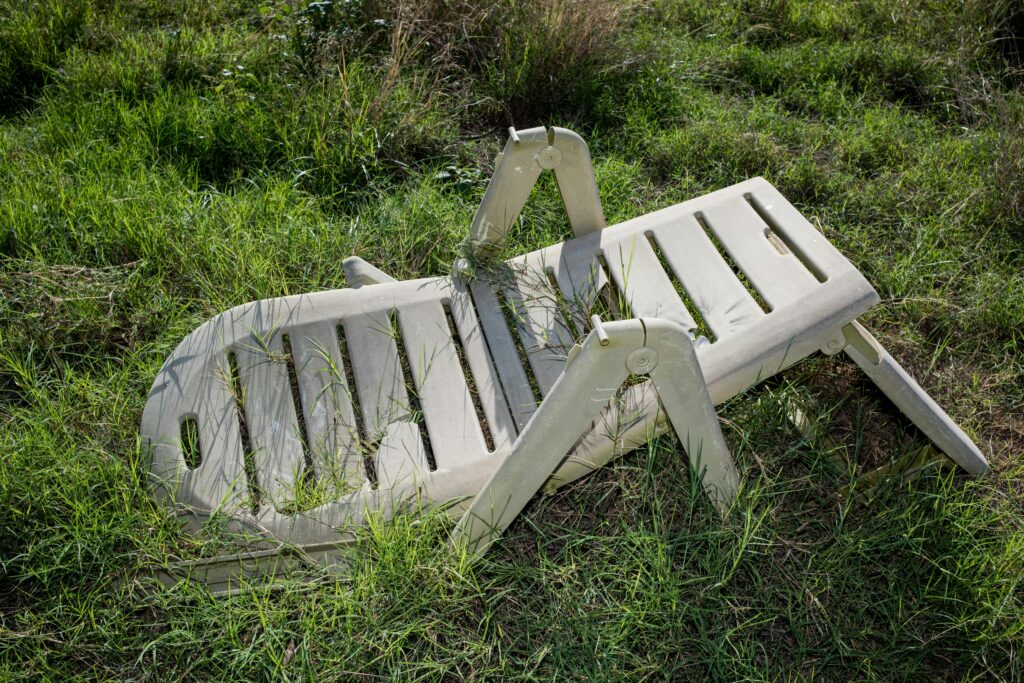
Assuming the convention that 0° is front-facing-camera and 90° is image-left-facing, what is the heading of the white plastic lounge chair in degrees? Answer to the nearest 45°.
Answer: approximately 225°
